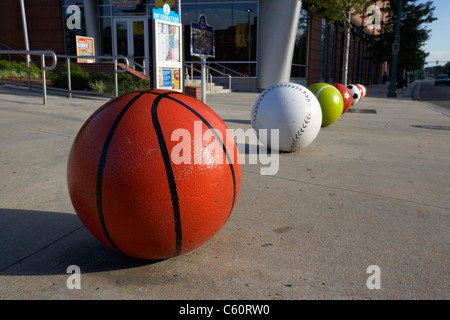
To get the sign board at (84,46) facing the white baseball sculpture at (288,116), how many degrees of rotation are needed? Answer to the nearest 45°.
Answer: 0° — it already faces it

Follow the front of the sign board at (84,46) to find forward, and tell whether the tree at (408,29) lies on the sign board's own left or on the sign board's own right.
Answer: on the sign board's own left

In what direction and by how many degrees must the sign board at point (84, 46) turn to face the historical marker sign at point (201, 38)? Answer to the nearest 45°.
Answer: approximately 45° to its left

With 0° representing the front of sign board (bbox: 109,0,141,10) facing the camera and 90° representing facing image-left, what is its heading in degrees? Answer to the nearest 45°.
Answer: approximately 0°

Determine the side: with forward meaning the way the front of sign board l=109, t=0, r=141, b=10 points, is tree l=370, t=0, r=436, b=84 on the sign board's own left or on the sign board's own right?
on the sign board's own left

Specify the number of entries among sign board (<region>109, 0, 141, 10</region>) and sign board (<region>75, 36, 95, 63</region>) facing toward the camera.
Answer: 2

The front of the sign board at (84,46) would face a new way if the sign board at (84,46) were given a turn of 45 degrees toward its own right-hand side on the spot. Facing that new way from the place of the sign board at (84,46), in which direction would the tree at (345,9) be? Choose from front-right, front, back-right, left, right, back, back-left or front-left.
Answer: back-left

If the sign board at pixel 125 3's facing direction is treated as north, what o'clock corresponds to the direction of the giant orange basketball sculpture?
The giant orange basketball sculpture is roughly at 12 o'clock from the sign board.

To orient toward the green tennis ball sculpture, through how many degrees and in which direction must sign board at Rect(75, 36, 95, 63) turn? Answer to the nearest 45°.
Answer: approximately 45° to its left
